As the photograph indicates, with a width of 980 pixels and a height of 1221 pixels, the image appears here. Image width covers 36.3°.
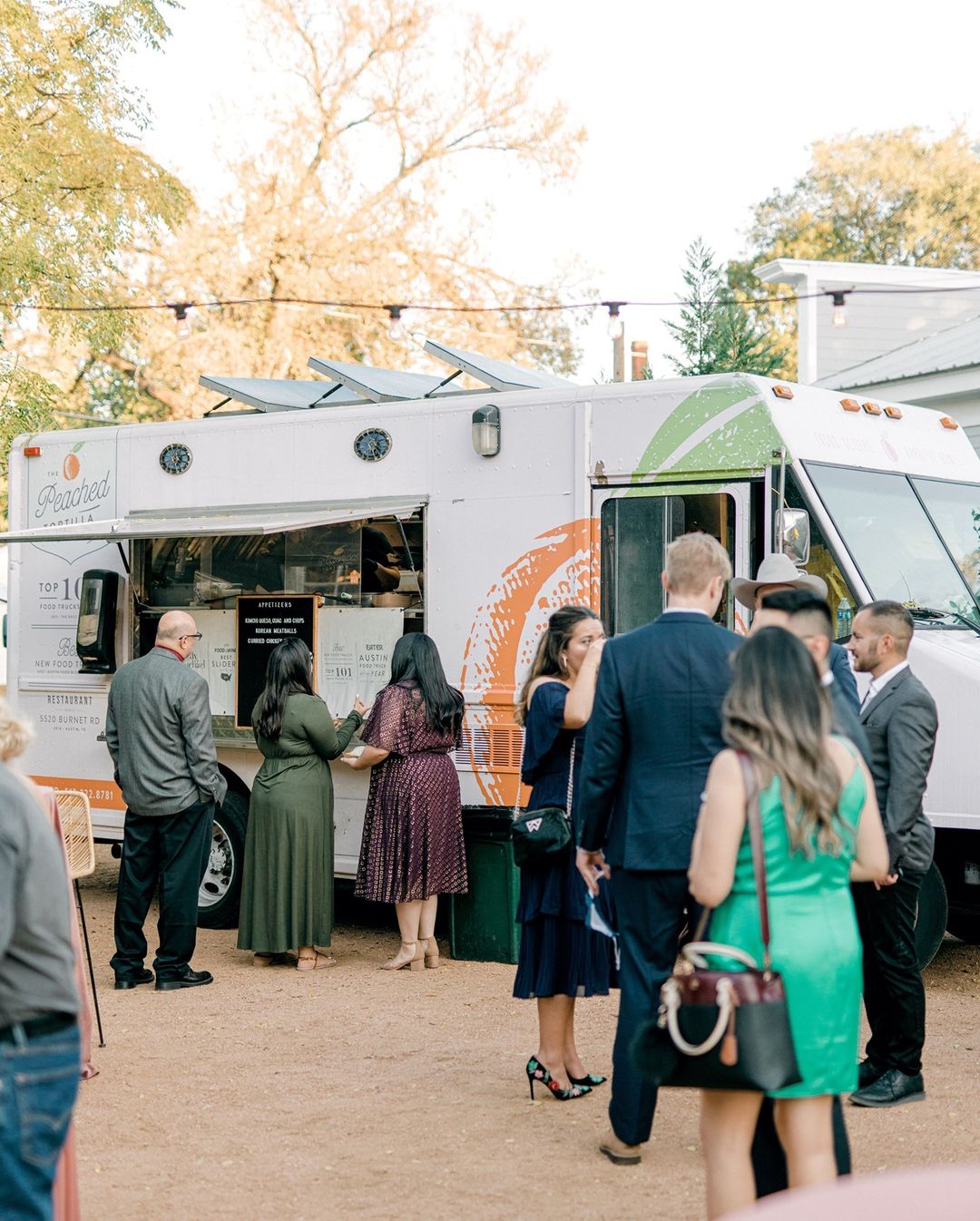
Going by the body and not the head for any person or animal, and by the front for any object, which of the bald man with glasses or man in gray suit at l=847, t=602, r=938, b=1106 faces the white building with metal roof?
the bald man with glasses

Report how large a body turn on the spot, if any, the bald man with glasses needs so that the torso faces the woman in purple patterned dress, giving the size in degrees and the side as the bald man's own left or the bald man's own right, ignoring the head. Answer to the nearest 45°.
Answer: approximately 45° to the bald man's own right

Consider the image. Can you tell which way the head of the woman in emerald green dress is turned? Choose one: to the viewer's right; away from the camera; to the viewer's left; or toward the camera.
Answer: away from the camera

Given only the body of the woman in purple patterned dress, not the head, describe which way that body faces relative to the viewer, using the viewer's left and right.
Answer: facing away from the viewer and to the left of the viewer

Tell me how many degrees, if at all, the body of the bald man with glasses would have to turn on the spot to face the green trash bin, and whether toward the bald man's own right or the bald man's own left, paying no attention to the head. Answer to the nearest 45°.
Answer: approximately 45° to the bald man's own right

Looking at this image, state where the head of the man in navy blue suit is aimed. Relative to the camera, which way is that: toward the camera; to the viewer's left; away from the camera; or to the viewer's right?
away from the camera

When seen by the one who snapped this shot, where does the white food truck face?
facing the viewer and to the right of the viewer

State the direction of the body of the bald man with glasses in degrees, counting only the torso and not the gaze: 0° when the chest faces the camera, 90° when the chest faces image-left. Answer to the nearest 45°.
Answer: approximately 225°

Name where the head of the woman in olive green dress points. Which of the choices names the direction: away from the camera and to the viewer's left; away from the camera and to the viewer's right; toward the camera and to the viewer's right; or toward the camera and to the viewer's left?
away from the camera and to the viewer's right

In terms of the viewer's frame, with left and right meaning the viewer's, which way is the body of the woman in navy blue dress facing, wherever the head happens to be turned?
facing to the right of the viewer
